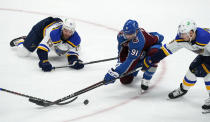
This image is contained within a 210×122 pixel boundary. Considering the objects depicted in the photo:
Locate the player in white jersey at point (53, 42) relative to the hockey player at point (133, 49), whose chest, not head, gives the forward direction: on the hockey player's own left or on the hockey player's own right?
on the hockey player's own right

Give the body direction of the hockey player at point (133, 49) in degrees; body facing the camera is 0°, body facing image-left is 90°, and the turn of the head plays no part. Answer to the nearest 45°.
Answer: approximately 45°
